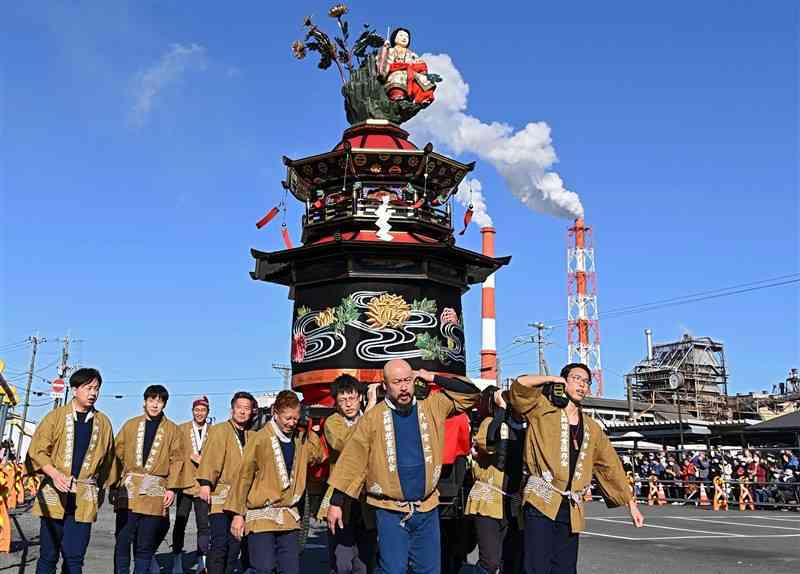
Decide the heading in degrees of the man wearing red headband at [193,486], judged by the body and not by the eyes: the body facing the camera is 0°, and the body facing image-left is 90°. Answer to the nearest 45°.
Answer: approximately 0°

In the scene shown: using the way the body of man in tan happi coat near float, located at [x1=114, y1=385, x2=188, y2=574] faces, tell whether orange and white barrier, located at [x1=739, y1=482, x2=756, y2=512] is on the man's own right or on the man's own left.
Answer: on the man's own left

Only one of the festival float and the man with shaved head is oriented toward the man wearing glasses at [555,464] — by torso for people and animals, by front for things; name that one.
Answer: the festival float

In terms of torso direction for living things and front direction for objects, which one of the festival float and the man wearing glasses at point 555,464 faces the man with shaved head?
the festival float

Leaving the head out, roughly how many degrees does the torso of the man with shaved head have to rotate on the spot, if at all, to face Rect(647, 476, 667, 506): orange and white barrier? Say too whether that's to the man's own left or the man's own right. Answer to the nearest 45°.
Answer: approximately 180°

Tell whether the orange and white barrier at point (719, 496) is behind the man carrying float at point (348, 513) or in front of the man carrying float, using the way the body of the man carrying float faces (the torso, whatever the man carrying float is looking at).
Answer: behind

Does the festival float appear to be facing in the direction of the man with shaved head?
yes

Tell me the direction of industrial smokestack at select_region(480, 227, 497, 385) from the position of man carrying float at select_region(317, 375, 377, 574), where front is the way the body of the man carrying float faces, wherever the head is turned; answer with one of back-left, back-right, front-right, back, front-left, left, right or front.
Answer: back

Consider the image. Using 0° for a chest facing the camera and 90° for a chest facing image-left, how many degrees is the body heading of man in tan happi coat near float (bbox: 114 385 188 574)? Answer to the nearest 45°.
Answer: approximately 0°
